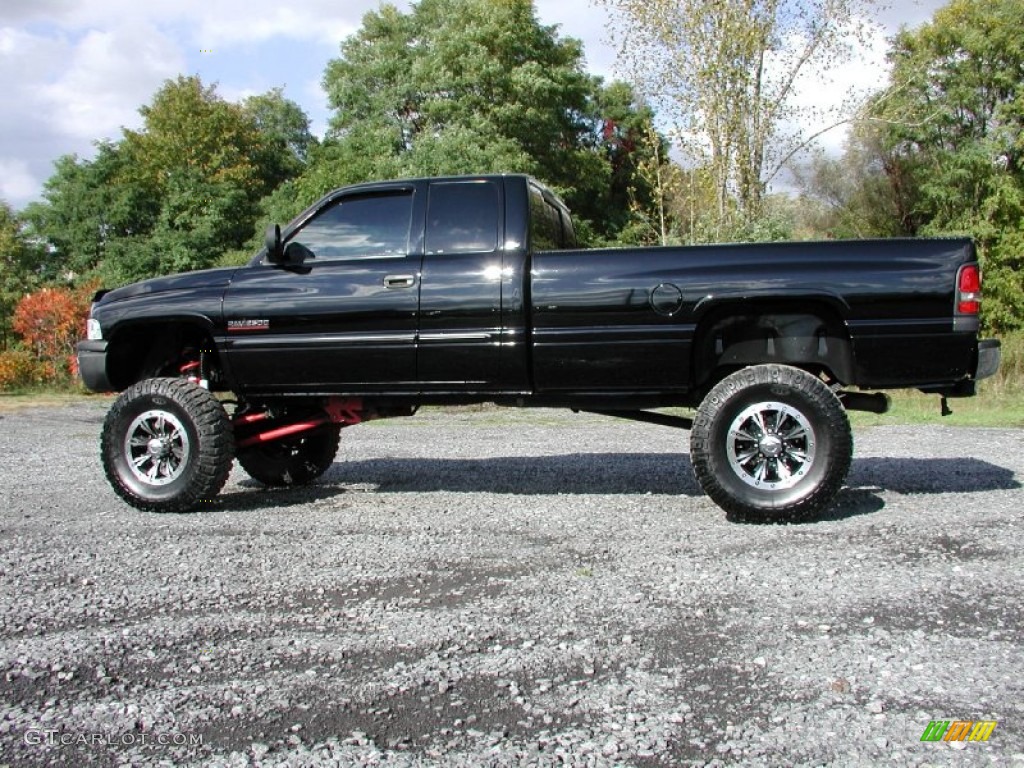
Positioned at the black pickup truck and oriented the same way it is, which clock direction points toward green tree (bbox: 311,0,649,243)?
The green tree is roughly at 3 o'clock from the black pickup truck.

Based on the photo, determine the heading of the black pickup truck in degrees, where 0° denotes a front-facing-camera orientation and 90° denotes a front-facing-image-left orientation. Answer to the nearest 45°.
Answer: approximately 90°

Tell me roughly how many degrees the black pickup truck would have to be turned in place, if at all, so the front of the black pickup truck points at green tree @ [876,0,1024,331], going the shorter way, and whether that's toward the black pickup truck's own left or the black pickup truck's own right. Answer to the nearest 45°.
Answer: approximately 135° to the black pickup truck's own right

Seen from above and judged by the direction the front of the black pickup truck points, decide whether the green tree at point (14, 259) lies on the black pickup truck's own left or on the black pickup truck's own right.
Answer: on the black pickup truck's own right

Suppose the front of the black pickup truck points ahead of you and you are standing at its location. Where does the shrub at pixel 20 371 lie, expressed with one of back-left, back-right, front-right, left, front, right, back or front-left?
front-right

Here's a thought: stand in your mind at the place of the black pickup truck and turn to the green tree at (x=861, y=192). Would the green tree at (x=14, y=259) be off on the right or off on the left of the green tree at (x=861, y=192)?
left

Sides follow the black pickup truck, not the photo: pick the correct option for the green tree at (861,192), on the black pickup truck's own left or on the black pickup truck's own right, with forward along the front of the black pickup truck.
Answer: on the black pickup truck's own right

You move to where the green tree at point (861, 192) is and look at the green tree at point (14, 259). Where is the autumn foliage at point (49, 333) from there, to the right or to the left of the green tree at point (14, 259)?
left
